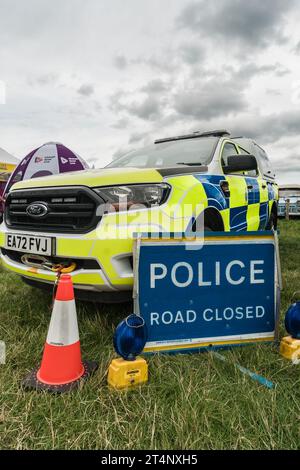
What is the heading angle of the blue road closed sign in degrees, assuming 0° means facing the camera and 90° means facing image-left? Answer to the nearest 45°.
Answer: approximately 0°

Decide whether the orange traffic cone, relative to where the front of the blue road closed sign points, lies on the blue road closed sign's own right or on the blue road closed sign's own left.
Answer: on the blue road closed sign's own right
